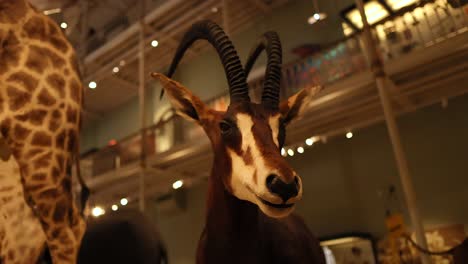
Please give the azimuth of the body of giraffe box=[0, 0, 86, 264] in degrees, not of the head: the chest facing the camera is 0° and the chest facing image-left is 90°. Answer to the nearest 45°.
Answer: approximately 90°

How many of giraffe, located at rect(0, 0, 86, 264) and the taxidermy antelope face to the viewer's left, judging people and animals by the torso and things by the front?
1

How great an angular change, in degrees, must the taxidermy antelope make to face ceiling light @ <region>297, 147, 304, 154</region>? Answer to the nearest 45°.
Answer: approximately 135° to its left

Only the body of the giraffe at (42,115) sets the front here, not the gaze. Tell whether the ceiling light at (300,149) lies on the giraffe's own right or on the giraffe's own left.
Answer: on the giraffe's own right

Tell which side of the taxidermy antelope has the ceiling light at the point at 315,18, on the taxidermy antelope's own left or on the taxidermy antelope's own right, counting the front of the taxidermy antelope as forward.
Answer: on the taxidermy antelope's own left

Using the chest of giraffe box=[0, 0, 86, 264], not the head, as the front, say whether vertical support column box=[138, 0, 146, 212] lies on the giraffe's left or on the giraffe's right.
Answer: on the giraffe's right

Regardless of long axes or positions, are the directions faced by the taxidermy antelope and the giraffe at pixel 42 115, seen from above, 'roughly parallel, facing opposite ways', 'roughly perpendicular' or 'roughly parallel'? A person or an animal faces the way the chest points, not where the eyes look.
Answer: roughly perpendicular

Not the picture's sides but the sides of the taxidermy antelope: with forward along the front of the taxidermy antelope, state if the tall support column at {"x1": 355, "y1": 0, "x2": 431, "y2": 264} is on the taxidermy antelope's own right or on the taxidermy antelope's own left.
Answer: on the taxidermy antelope's own left

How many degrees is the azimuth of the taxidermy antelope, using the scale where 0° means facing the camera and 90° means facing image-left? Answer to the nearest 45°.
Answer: approximately 315°
